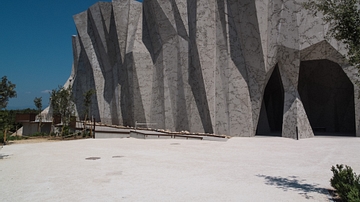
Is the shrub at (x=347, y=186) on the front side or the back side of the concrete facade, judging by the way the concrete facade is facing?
on the front side

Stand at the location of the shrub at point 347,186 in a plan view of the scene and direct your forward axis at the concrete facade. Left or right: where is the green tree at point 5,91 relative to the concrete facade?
left

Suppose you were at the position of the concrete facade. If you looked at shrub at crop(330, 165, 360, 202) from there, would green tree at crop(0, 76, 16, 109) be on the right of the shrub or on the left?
right

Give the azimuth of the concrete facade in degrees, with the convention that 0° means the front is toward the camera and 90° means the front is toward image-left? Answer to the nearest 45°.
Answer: approximately 0°

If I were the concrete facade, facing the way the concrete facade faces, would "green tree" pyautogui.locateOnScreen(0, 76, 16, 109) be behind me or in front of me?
in front

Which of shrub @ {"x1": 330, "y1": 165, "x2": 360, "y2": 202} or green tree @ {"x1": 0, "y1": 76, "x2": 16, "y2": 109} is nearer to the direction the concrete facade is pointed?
the shrub
